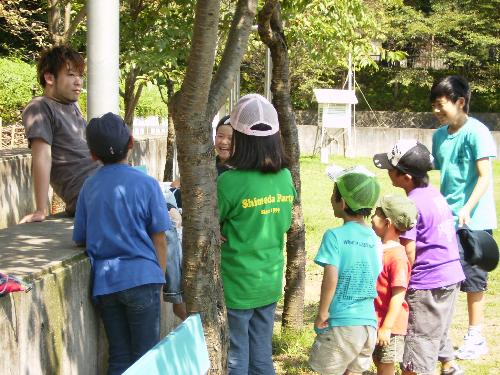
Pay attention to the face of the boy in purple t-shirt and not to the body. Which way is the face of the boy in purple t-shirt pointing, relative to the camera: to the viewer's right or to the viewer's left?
to the viewer's left

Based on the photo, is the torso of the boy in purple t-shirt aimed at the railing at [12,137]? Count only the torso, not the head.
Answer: yes

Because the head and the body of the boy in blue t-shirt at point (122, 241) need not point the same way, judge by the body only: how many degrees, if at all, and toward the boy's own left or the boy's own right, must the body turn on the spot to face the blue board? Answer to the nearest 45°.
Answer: approximately 135° to the boy's own right

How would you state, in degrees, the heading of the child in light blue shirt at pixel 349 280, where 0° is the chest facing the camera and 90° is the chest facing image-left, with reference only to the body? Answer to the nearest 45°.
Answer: approximately 135°

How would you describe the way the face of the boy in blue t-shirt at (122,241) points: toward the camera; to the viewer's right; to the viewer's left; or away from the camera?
away from the camera

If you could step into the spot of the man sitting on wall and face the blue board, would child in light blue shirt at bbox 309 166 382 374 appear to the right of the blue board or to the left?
left

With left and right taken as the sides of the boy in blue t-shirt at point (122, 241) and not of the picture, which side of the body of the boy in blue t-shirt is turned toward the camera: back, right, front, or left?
back

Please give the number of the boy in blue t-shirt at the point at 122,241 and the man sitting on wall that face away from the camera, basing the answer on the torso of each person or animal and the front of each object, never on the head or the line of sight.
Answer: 1

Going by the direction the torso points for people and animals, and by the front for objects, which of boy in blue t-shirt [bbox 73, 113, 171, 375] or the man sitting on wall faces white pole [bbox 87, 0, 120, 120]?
the boy in blue t-shirt
